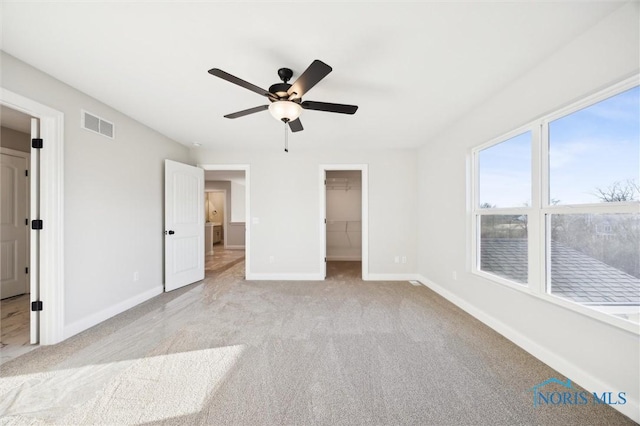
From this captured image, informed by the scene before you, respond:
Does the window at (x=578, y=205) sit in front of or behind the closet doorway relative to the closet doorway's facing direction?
in front

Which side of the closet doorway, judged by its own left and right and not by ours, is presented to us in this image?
front

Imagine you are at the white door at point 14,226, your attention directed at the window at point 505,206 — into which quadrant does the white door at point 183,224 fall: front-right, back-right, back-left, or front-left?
front-left

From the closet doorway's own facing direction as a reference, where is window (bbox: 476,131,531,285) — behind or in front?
in front

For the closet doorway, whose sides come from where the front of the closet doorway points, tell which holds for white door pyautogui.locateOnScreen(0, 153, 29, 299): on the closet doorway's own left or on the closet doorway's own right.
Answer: on the closet doorway's own right

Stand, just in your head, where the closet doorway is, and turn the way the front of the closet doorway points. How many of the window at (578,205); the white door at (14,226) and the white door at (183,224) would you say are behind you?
0

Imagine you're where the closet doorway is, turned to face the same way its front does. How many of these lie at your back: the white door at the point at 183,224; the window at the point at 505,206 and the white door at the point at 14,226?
0
